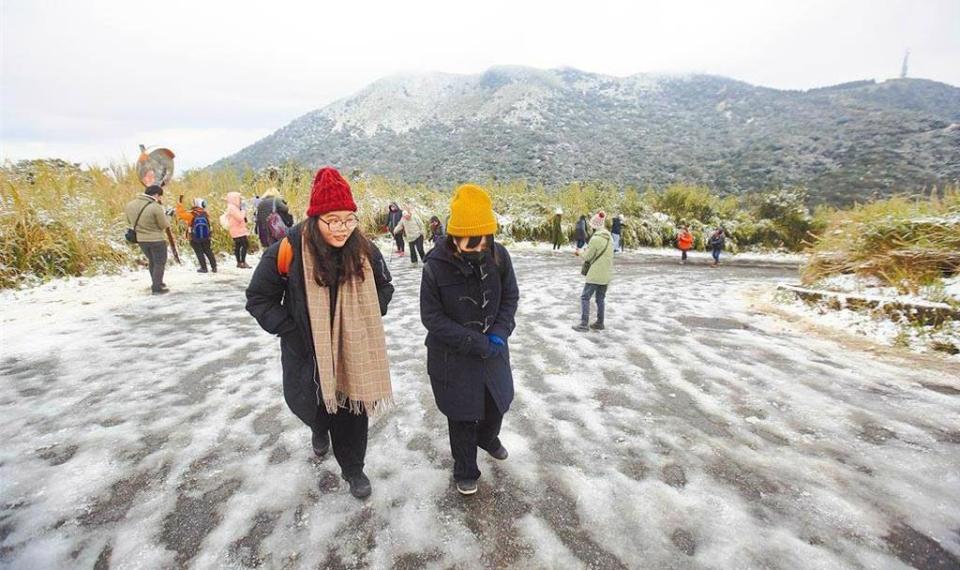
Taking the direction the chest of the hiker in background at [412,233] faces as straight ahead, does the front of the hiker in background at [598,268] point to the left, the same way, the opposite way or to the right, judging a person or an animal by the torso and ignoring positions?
to the right

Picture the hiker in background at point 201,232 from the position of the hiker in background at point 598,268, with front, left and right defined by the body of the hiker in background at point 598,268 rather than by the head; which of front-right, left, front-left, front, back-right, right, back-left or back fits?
front

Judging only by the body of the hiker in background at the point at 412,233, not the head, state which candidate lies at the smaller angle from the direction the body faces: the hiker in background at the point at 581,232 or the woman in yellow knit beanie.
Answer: the woman in yellow knit beanie

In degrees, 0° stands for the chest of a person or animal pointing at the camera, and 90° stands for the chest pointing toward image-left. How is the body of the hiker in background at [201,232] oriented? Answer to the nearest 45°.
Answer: approximately 135°

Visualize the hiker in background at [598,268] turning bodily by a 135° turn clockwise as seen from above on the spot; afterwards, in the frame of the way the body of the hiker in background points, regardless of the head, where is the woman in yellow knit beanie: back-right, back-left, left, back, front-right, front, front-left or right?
back-right

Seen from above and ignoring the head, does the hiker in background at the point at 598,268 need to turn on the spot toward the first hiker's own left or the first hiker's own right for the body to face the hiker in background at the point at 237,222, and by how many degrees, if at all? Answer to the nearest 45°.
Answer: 0° — they already face them

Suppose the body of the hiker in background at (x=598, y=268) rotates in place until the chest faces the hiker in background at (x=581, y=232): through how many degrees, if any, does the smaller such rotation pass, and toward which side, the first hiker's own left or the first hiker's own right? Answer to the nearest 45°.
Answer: approximately 90° to the first hiker's own right

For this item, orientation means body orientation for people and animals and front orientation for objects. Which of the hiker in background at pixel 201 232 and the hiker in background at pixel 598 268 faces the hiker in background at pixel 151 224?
the hiker in background at pixel 598 268

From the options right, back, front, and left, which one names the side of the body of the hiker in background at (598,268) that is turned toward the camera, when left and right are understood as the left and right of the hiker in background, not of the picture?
left

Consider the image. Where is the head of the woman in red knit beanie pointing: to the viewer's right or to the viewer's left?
to the viewer's right
